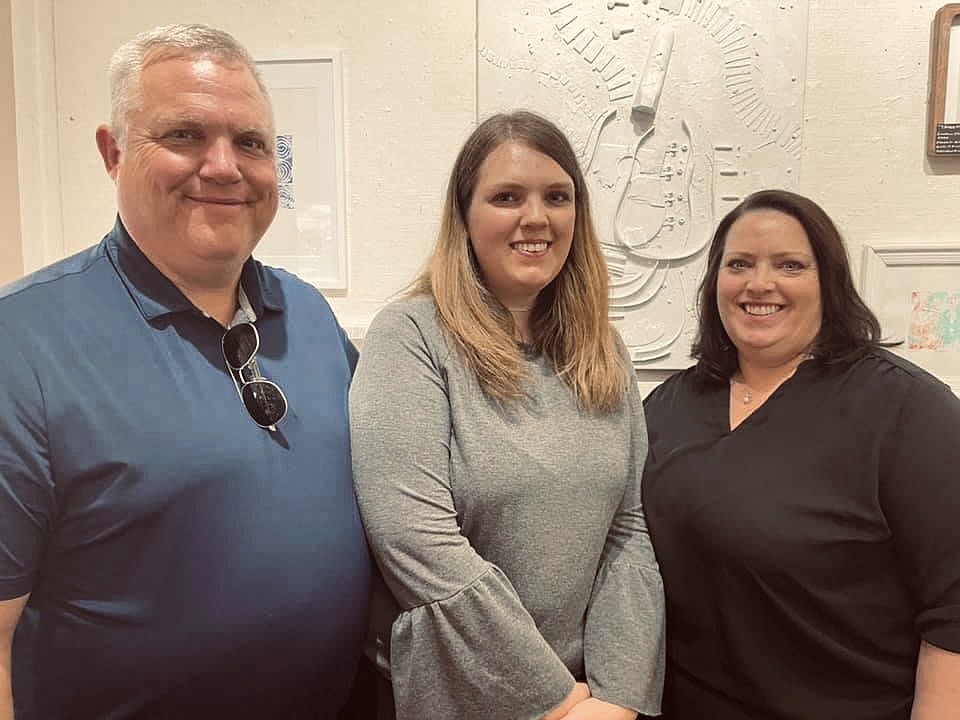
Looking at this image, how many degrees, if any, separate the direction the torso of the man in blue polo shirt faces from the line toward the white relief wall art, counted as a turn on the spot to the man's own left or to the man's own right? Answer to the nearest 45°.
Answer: approximately 90° to the man's own left

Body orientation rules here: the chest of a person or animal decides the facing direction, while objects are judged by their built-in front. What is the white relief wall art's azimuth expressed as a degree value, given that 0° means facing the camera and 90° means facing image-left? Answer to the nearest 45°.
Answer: approximately 0°

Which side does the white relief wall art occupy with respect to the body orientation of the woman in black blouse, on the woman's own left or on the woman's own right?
on the woman's own right

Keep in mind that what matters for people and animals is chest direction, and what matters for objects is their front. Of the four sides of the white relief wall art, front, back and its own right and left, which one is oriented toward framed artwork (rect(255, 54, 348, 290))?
right

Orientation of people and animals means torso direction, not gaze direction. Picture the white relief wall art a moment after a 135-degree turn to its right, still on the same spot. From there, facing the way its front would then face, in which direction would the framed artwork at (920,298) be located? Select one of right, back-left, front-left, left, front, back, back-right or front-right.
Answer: back-right

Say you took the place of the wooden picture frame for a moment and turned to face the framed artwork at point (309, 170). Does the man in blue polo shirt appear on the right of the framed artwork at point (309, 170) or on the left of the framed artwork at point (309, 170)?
left

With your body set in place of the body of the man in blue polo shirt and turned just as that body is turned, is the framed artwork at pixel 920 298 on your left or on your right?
on your left

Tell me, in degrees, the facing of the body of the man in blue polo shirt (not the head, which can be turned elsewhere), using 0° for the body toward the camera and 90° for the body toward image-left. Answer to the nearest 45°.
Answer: approximately 315°

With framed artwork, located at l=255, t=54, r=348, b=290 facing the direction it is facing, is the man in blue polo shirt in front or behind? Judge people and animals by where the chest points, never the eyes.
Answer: in front
